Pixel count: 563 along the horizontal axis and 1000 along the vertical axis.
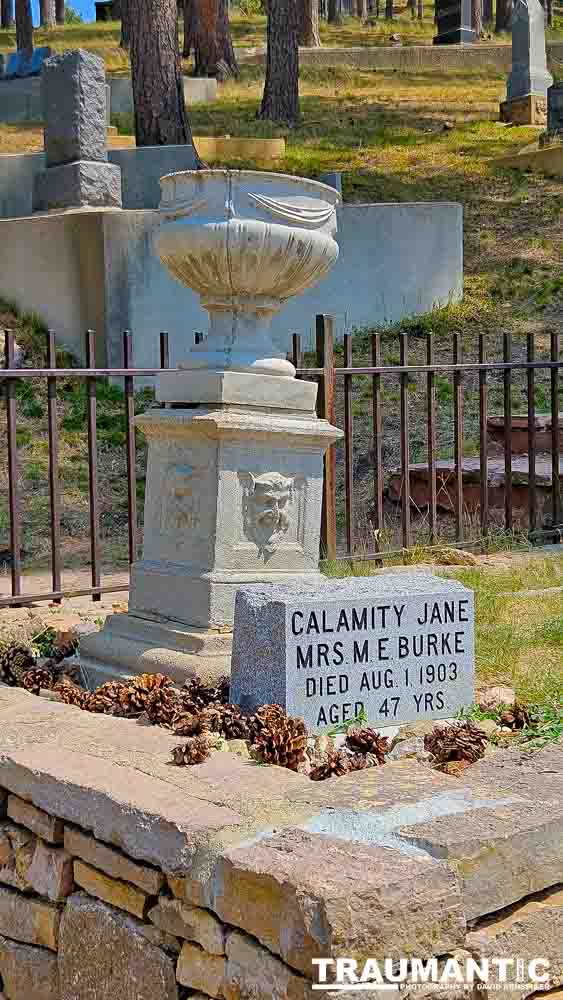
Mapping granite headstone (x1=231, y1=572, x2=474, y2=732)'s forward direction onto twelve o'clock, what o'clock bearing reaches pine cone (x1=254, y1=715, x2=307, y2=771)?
The pine cone is roughly at 2 o'clock from the granite headstone.

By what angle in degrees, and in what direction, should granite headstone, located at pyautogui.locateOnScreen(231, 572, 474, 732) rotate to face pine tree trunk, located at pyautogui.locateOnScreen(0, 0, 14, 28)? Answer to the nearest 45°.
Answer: approximately 135° to its left

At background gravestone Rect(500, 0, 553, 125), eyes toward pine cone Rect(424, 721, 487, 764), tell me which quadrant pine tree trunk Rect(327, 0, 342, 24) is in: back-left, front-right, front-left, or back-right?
back-right

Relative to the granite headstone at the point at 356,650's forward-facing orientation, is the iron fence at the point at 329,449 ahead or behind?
behind

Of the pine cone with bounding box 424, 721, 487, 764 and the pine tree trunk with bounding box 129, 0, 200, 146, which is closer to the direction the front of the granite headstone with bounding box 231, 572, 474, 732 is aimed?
the pine cone

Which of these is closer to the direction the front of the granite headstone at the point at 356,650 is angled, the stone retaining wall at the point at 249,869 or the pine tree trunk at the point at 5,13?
the stone retaining wall

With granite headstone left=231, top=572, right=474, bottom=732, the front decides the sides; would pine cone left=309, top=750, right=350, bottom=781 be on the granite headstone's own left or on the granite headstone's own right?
on the granite headstone's own right

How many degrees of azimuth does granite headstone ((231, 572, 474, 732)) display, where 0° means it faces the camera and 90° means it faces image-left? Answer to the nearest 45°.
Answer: approximately 315°

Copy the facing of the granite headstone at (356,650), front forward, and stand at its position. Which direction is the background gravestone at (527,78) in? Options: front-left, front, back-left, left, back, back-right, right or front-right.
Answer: back-left

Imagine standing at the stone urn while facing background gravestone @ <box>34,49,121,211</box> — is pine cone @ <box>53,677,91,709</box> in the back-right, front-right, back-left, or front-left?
back-left

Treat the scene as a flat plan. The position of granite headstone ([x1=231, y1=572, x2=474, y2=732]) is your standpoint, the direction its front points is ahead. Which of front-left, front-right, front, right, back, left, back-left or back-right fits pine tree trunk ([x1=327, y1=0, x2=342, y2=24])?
back-left

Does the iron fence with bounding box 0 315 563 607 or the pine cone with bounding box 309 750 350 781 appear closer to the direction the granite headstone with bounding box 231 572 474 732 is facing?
the pine cone

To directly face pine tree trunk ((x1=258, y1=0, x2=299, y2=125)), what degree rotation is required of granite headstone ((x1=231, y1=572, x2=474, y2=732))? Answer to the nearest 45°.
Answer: approximately 135° to its left
